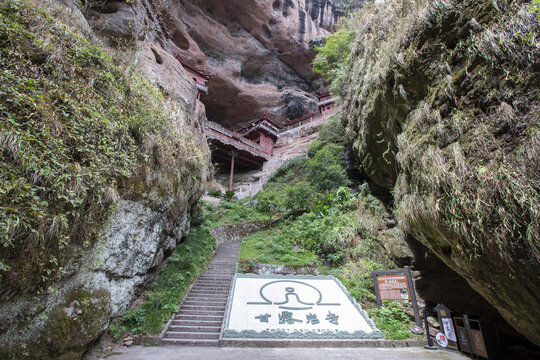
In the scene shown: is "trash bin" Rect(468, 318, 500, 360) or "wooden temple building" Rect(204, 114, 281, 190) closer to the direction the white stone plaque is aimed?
the trash bin

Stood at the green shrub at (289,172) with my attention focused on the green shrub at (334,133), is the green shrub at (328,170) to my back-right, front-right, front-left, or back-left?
front-right

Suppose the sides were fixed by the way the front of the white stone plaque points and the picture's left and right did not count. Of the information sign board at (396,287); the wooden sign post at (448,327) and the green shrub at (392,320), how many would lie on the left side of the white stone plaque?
3

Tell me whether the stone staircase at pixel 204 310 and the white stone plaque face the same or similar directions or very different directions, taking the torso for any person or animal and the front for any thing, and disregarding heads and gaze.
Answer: same or similar directions

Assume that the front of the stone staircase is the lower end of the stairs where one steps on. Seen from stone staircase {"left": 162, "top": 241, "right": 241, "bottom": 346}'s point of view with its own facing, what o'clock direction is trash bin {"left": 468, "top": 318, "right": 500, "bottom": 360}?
The trash bin is roughly at 10 o'clock from the stone staircase.

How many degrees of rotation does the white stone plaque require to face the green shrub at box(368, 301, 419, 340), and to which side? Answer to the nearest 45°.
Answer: approximately 90° to its left

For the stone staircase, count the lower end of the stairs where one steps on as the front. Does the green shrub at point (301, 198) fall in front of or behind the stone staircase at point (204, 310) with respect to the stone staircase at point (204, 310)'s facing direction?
behind

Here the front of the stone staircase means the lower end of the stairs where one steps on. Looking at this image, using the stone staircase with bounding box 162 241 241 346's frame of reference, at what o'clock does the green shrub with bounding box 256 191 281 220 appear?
The green shrub is roughly at 7 o'clock from the stone staircase.

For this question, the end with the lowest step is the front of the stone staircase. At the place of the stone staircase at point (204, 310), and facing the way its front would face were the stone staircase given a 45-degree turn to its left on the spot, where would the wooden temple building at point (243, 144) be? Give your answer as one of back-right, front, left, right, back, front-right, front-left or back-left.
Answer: back-left

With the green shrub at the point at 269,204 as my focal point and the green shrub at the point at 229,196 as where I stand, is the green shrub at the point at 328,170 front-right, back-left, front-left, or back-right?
front-left

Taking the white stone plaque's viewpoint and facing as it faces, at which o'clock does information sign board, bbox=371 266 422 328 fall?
The information sign board is roughly at 9 o'clock from the white stone plaque.

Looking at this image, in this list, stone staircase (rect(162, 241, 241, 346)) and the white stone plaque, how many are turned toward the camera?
2

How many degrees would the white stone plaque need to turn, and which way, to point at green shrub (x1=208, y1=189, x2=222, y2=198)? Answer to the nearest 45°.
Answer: approximately 135° to its right

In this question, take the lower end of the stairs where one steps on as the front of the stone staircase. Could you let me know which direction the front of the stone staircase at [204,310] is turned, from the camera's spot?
facing the viewer

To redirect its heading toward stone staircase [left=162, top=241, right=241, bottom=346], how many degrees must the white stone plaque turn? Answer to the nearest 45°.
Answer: approximately 90° to its right
